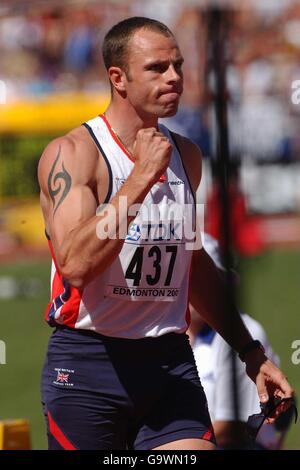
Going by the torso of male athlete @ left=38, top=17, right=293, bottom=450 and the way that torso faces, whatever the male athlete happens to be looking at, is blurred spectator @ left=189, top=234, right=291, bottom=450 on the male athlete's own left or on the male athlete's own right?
on the male athlete's own left

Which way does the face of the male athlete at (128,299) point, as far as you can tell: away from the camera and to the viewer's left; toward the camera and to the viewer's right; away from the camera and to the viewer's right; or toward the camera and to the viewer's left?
toward the camera and to the viewer's right

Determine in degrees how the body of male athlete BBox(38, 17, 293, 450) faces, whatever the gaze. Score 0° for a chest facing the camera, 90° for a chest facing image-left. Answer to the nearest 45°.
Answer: approximately 315°
